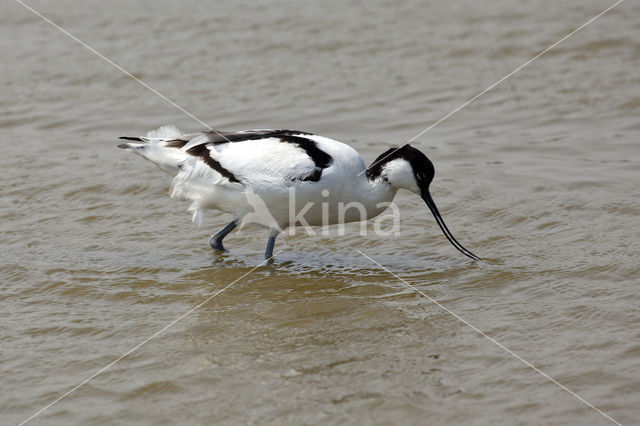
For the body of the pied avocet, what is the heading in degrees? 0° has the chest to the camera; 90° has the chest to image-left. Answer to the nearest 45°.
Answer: approximately 270°
